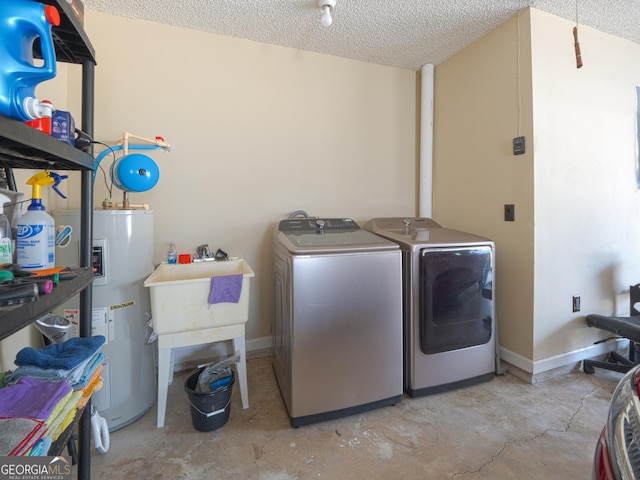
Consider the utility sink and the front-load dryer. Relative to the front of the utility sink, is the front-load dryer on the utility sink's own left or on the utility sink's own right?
on the utility sink's own left

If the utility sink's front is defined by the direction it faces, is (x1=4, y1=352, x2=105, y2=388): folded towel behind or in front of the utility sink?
in front

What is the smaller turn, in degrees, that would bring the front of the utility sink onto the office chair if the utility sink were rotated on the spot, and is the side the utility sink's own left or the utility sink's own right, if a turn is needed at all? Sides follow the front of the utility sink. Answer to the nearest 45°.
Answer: approximately 90° to the utility sink's own left

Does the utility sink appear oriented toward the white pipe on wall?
no

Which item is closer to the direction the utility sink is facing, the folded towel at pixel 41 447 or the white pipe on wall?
the folded towel

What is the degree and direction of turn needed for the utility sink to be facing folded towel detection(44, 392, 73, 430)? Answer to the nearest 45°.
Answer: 0° — it already faces it

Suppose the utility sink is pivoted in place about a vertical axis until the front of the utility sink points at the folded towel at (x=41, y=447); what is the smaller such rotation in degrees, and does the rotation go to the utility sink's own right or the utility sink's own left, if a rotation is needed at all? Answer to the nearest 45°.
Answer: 0° — it already faces it

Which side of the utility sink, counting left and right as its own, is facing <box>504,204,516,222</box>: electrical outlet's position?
left

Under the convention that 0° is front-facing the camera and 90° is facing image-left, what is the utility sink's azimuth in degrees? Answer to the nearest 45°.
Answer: approximately 0°

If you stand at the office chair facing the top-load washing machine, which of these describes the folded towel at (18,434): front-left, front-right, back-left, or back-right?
front-left
